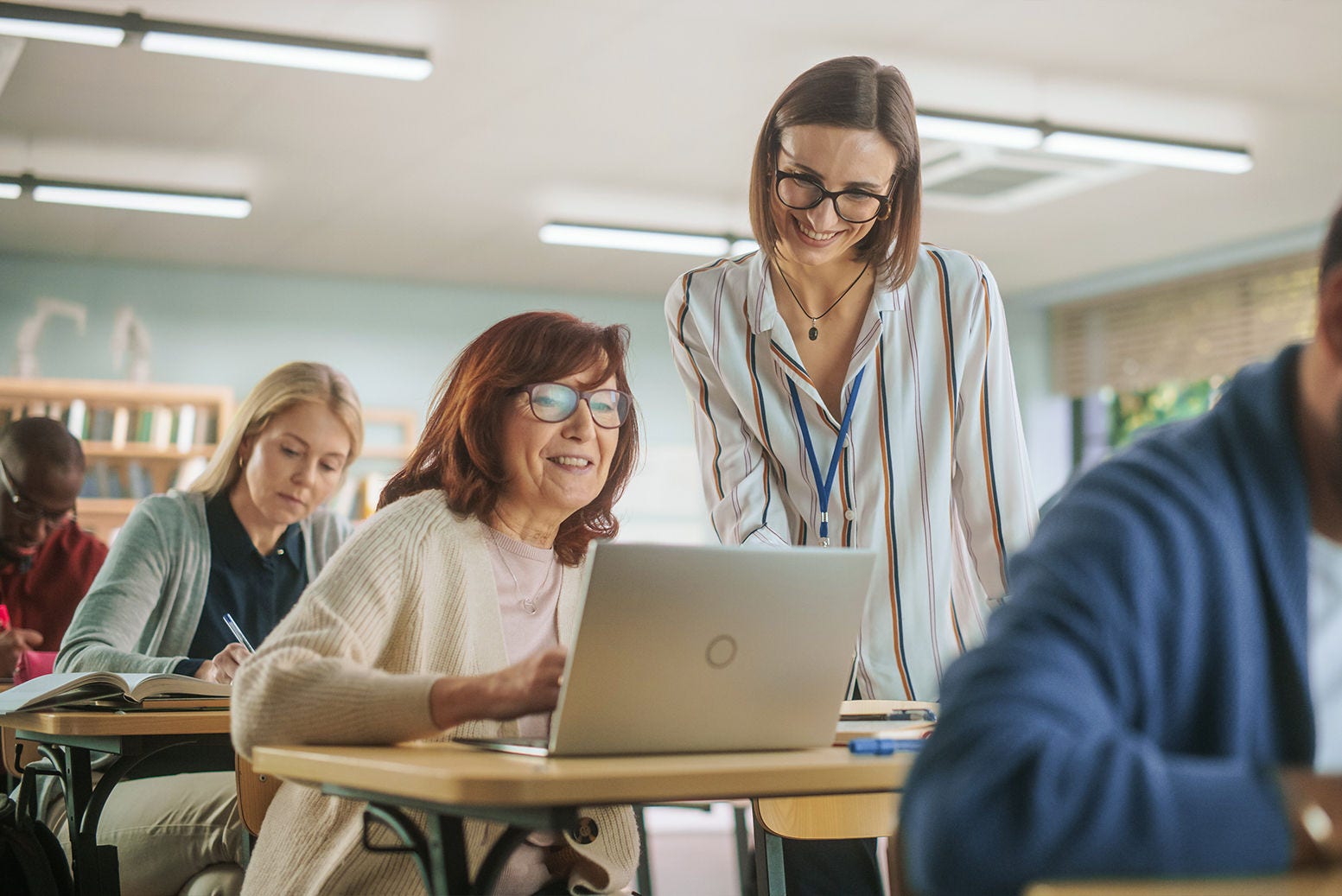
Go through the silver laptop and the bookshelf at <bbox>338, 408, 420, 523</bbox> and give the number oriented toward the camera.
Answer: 1

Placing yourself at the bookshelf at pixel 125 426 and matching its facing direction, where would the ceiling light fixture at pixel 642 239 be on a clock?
The ceiling light fixture is roughly at 10 o'clock from the bookshelf.

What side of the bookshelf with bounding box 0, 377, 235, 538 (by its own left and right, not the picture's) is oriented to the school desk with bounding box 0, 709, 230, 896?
front

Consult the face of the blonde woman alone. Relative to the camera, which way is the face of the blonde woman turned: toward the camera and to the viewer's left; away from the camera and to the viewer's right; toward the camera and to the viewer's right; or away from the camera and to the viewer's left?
toward the camera and to the viewer's right

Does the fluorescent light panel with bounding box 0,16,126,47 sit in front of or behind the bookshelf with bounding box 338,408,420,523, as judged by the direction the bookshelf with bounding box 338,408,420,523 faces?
in front

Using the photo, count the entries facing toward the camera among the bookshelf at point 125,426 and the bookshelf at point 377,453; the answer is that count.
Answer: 2

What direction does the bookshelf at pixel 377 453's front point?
toward the camera

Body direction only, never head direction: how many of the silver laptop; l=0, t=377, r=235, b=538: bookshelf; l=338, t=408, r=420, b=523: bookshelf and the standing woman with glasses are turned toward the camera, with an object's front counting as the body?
3

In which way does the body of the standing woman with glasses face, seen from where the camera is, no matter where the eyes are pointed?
toward the camera

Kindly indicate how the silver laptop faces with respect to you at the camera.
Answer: facing away from the viewer and to the left of the viewer

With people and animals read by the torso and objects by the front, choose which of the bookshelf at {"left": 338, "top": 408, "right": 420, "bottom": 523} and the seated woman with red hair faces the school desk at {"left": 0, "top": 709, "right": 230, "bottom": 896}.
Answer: the bookshelf

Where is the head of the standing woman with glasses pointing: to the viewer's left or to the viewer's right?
to the viewer's left

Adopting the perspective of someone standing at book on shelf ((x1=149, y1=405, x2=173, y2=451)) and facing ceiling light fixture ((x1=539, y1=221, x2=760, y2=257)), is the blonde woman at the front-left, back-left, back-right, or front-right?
front-right

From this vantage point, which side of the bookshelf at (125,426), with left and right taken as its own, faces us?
front

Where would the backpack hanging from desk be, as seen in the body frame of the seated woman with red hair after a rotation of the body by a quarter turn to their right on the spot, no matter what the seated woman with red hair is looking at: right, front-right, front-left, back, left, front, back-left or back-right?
right

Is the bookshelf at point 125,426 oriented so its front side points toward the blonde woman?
yes

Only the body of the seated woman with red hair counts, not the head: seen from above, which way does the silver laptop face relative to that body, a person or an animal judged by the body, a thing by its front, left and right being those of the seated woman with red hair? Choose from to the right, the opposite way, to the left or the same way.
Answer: the opposite way

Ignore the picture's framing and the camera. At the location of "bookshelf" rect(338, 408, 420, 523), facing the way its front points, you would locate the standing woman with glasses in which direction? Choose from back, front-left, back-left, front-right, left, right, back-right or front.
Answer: front

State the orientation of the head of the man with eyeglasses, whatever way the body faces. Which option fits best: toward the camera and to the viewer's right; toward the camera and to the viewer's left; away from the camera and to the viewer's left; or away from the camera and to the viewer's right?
toward the camera and to the viewer's right

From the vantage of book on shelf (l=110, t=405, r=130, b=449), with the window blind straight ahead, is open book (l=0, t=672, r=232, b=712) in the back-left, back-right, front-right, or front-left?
front-right
